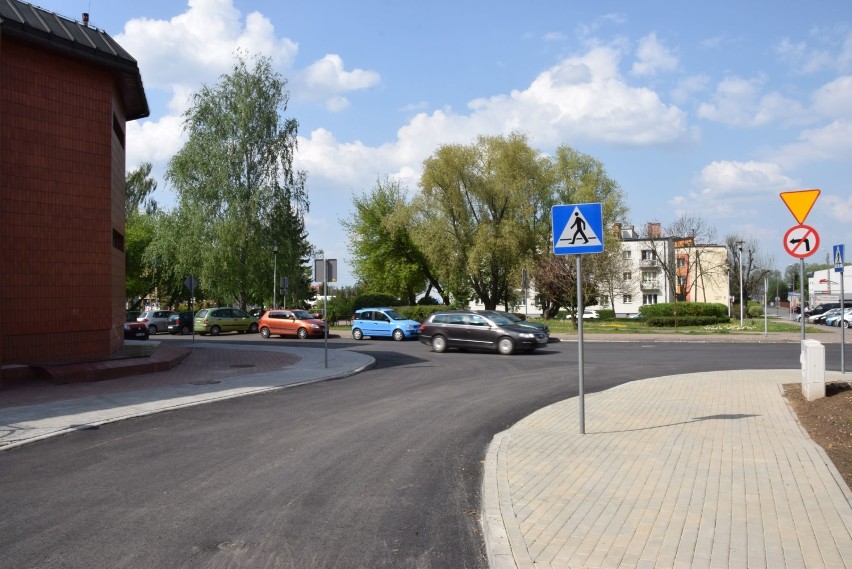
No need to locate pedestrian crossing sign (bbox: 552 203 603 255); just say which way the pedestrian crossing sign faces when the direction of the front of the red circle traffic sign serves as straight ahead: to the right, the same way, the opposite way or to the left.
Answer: the same way

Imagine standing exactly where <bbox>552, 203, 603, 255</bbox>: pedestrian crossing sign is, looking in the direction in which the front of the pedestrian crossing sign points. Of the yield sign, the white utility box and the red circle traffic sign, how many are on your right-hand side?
0

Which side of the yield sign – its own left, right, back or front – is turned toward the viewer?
front

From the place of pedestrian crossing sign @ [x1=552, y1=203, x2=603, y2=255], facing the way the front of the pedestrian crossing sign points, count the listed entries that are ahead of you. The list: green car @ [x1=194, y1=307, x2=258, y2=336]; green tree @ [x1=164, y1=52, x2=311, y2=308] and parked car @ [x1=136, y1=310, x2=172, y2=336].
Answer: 0

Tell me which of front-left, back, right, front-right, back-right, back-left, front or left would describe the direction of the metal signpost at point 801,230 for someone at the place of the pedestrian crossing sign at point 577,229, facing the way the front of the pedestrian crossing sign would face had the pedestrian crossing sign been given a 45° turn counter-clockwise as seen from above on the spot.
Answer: left

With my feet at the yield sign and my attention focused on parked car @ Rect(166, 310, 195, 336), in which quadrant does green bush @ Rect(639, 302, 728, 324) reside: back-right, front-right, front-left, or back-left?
front-right

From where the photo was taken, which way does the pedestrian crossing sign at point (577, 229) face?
toward the camera

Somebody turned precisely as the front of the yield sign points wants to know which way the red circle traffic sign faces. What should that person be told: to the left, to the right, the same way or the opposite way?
the same way

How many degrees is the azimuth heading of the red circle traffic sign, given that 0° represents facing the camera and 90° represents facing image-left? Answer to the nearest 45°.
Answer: approximately 0°

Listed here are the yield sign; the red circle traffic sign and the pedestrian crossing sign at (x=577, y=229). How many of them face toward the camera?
3

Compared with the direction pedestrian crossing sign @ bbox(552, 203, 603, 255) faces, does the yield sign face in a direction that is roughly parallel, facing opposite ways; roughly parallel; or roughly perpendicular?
roughly parallel

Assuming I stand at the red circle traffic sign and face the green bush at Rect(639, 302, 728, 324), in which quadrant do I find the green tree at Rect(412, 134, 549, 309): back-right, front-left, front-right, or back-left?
front-left

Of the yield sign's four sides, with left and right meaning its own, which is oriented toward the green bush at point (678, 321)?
back

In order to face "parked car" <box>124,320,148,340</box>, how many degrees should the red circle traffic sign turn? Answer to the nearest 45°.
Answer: approximately 90° to its right
